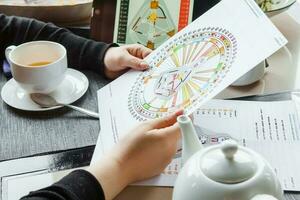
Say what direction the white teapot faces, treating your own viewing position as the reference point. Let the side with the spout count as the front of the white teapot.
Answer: facing away from the viewer and to the left of the viewer

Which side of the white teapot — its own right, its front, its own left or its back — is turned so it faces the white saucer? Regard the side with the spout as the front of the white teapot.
front
